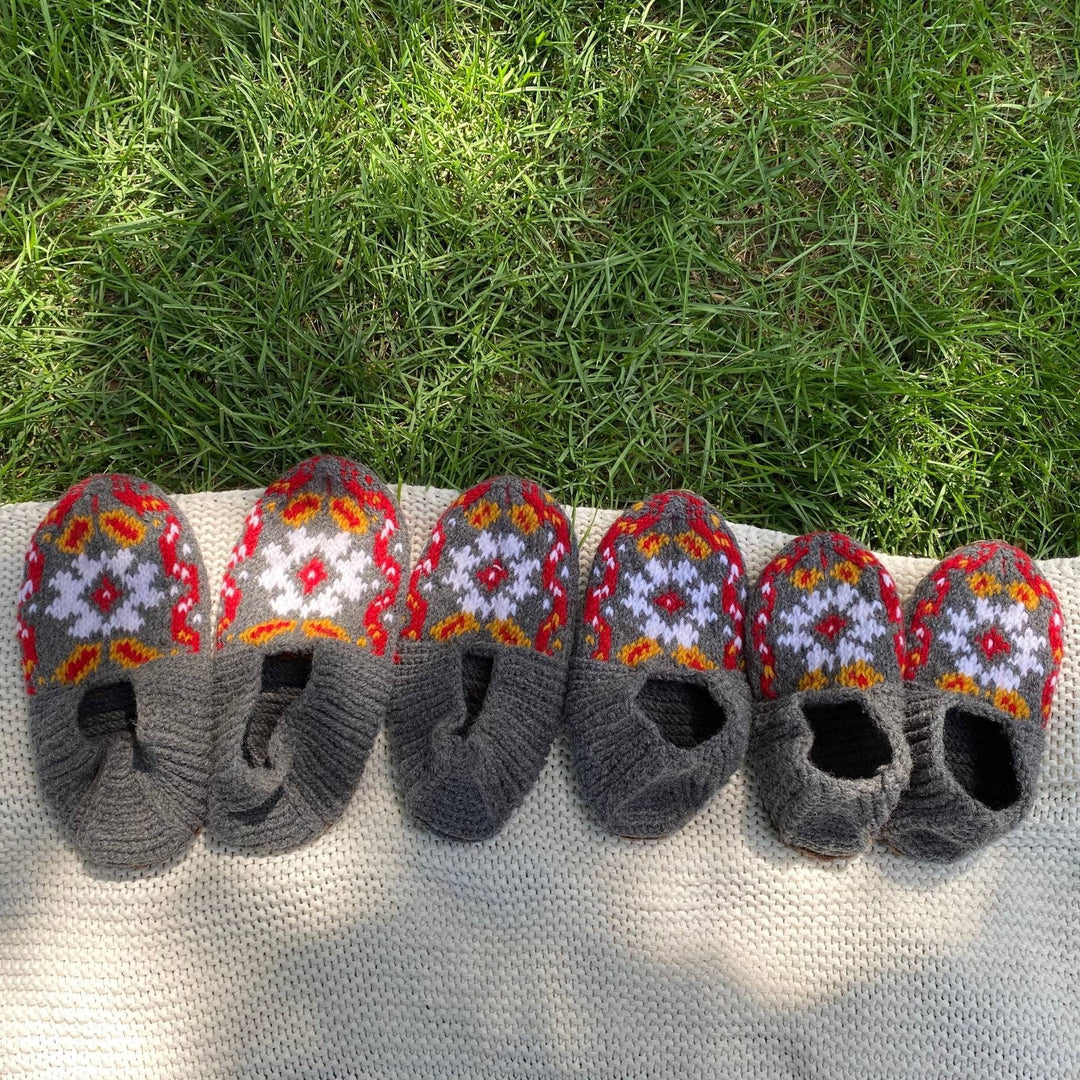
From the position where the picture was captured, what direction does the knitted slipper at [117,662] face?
facing away from the viewer

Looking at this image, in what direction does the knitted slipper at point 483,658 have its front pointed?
away from the camera

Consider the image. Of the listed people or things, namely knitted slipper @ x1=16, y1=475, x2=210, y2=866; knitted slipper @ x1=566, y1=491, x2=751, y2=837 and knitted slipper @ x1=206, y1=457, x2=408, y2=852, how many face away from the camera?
3

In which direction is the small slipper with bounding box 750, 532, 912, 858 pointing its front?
away from the camera

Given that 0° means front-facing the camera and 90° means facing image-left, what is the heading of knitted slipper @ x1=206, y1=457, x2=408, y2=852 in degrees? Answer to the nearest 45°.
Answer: approximately 180°

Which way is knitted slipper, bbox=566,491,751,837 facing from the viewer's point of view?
away from the camera

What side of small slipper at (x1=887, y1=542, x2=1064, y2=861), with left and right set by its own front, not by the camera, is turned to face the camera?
back
